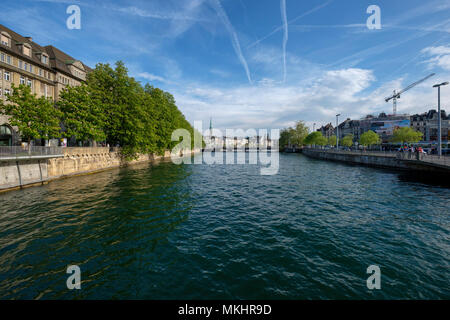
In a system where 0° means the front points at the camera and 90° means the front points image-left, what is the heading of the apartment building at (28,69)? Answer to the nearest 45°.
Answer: approximately 315°

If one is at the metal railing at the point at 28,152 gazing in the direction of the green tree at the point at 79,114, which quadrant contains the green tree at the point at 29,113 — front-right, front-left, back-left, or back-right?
front-left

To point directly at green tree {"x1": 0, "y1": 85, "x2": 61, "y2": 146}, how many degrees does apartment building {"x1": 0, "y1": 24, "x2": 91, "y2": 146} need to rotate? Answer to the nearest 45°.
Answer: approximately 45° to its right

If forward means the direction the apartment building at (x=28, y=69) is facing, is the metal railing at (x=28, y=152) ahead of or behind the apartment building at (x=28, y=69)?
ahead

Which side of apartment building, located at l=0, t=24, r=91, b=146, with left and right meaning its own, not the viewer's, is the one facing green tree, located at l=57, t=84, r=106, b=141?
front

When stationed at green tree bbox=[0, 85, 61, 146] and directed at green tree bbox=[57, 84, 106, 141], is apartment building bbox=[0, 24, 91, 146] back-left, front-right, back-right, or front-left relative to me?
front-left

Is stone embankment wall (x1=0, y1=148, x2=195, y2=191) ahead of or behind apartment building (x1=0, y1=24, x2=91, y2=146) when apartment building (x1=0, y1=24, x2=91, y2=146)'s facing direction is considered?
ahead
